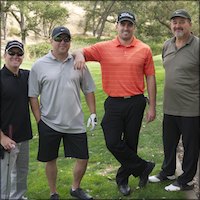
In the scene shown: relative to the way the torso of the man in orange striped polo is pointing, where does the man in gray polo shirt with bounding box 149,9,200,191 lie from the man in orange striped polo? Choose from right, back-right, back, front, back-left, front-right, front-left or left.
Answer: left

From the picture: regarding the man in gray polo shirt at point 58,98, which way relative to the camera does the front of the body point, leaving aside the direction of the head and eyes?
toward the camera

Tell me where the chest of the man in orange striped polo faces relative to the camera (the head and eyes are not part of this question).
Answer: toward the camera

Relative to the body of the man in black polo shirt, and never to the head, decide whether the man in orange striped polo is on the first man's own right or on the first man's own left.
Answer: on the first man's own left

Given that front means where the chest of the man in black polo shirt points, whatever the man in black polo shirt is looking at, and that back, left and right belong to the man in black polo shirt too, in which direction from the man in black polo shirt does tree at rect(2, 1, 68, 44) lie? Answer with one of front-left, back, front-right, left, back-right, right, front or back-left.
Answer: back

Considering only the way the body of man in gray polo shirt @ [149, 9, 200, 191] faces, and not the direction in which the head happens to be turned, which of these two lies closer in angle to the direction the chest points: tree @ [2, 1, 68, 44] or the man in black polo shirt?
the man in black polo shirt

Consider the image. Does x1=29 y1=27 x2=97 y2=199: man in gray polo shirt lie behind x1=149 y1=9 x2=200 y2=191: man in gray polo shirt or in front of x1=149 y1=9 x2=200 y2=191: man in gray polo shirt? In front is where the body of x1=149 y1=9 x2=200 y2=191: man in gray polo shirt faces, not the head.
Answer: in front

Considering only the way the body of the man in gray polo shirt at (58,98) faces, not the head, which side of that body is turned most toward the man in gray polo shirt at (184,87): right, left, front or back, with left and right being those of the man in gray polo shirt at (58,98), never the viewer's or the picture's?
left

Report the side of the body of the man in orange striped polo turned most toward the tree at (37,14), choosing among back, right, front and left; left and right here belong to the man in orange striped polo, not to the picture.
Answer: back
